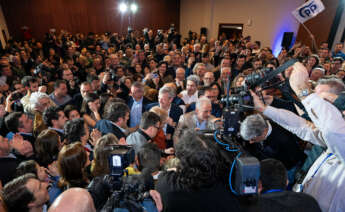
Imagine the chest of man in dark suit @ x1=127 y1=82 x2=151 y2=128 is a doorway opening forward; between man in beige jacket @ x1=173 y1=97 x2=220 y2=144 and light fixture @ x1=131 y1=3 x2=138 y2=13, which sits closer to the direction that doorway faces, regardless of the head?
the man in beige jacket

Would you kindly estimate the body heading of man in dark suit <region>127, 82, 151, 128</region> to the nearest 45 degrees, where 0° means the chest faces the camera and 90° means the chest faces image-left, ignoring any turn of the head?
approximately 0°

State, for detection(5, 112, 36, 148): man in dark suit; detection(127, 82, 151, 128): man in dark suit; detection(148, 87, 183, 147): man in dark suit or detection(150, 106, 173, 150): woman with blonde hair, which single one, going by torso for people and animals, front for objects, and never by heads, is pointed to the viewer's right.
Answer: detection(5, 112, 36, 148): man in dark suit

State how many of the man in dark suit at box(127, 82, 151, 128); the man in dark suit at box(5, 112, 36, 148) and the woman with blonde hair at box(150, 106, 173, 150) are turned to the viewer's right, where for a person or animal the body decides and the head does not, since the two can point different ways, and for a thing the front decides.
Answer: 1

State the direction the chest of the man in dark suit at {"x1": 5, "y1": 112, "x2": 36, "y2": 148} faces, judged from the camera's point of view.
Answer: to the viewer's right

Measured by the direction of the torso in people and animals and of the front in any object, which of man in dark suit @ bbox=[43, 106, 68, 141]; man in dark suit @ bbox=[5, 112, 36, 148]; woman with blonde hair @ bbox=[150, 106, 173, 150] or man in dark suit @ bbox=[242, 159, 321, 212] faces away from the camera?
man in dark suit @ bbox=[242, 159, 321, 212]

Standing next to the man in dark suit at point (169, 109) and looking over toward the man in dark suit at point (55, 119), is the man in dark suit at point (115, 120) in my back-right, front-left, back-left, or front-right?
front-left

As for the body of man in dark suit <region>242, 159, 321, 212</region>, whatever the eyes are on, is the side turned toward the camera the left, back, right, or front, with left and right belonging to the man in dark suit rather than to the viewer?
back

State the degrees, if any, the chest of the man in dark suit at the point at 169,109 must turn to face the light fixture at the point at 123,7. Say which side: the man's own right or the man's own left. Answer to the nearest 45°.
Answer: approximately 135° to the man's own right

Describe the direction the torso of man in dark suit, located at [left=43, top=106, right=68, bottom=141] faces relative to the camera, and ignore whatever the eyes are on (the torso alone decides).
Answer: to the viewer's right
